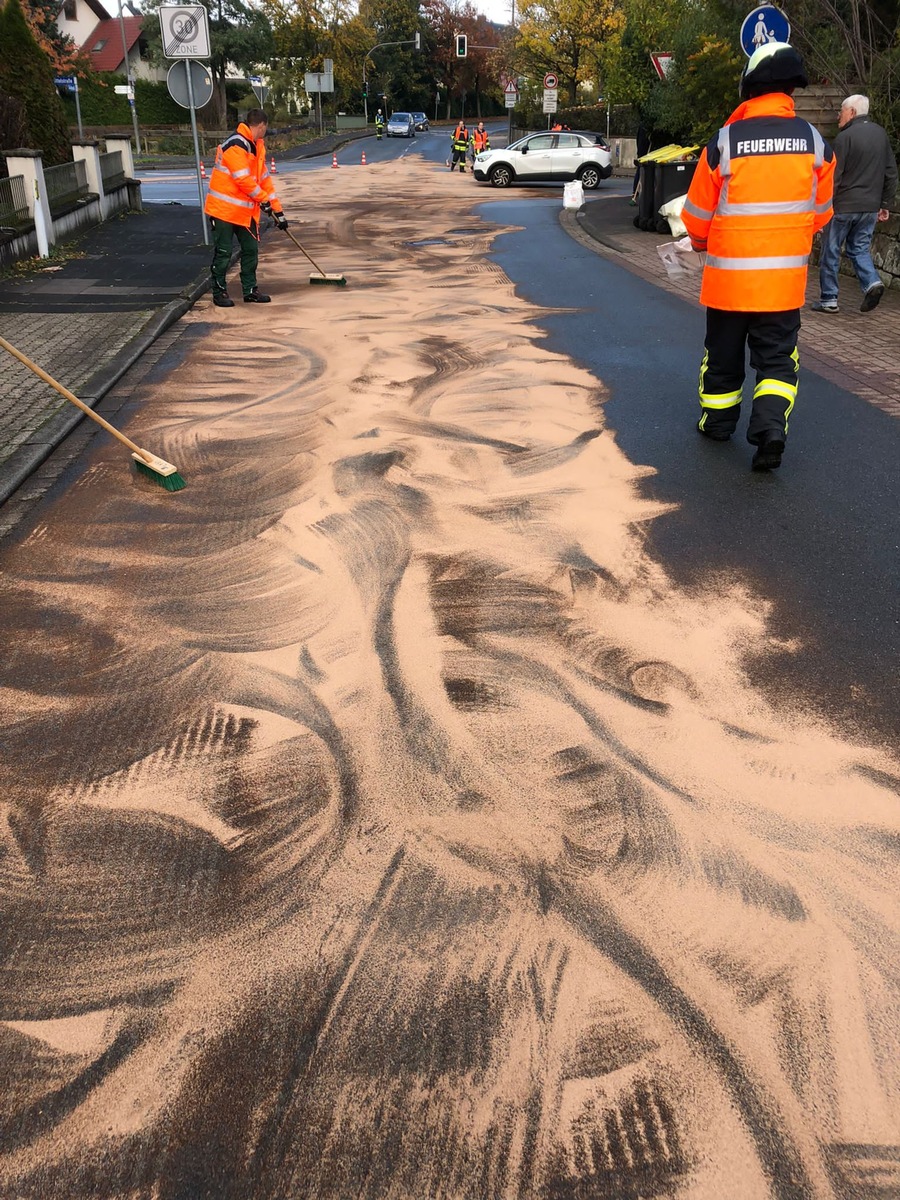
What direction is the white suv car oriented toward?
to the viewer's left

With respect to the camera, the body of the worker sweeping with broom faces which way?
to the viewer's right

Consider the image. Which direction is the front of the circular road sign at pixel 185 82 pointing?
away from the camera

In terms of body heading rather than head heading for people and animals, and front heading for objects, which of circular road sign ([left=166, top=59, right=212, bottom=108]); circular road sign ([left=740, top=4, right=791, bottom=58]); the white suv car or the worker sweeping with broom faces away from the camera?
circular road sign ([left=166, top=59, right=212, bottom=108])

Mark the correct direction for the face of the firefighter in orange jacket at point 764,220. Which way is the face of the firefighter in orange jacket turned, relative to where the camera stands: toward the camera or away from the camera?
away from the camera

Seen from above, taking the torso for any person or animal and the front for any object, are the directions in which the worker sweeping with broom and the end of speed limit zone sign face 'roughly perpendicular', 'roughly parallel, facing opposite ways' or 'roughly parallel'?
roughly perpendicular

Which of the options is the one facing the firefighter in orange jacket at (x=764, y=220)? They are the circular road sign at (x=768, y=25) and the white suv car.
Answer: the circular road sign

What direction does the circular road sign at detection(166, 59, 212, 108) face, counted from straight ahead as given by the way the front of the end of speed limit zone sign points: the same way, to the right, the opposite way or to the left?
the opposite way

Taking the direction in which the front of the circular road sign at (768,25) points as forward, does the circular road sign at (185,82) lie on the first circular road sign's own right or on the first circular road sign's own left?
on the first circular road sign's own right

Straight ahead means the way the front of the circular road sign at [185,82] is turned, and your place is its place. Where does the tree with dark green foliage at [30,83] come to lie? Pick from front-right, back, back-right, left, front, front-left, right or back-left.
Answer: front-left

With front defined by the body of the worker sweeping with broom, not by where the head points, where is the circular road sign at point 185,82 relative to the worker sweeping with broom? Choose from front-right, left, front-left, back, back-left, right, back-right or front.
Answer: left

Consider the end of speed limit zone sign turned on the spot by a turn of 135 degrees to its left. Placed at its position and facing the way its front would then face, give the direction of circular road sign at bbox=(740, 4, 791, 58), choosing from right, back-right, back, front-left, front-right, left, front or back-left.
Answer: right

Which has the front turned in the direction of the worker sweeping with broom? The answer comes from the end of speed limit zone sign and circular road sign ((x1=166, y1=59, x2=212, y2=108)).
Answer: the end of speed limit zone sign

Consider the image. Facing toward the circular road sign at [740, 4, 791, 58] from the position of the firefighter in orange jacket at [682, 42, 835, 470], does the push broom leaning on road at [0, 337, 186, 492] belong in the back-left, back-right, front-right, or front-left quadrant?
back-left
